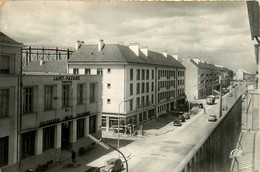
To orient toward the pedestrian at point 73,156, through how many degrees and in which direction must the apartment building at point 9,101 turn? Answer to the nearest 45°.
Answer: approximately 90° to its left

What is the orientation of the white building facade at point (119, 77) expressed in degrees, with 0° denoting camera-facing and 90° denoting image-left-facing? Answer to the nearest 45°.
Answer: approximately 315°

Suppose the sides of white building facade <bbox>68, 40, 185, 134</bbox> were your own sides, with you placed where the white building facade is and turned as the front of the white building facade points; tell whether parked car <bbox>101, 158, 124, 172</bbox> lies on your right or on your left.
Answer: on your right

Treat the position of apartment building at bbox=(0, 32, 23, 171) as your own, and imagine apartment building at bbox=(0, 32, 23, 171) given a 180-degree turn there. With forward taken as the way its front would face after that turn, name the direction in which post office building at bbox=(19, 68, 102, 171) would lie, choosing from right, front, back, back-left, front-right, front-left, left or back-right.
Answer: right

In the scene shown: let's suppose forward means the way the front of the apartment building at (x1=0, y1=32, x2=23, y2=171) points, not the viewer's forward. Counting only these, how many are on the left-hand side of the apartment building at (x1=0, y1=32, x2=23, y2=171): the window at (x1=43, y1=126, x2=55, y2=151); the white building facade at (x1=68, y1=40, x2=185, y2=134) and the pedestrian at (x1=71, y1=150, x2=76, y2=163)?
3

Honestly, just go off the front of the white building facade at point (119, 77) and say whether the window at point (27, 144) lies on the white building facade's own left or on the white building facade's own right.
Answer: on the white building facade's own right

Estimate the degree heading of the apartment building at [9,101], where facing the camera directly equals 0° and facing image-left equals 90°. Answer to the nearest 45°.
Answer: approximately 315°

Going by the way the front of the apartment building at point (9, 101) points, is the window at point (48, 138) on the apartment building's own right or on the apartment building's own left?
on the apartment building's own left

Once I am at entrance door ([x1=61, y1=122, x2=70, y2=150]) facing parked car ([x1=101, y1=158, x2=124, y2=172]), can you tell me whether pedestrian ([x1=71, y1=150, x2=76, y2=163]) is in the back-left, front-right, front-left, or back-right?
front-right

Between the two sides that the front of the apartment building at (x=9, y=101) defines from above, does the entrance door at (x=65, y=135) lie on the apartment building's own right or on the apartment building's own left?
on the apartment building's own left

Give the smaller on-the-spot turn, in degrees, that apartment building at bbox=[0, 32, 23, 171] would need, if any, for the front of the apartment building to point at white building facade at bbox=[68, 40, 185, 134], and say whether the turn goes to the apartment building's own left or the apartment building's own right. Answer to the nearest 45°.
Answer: approximately 90° to the apartment building's own left

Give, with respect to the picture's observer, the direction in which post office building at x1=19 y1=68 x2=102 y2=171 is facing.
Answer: facing the viewer and to the right of the viewer

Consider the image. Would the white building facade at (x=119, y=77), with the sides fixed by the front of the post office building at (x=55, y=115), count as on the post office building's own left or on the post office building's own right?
on the post office building's own left
